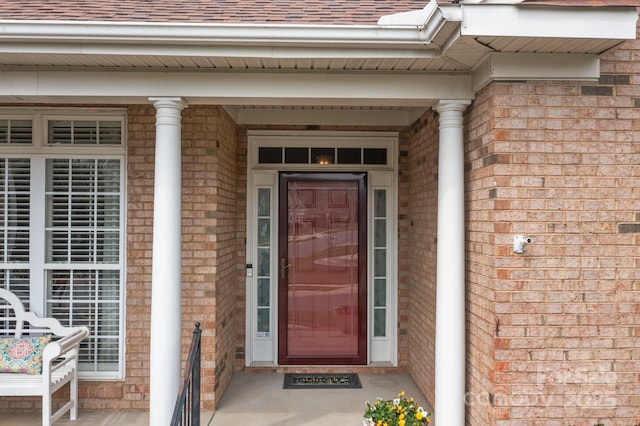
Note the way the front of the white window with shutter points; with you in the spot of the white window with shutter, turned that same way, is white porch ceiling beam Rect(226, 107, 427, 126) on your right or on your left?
on your left

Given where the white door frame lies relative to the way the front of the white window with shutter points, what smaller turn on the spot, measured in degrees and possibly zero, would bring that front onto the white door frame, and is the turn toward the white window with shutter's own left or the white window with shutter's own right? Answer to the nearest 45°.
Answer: approximately 90° to the white window with shutter's own left

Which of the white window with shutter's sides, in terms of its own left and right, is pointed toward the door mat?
left

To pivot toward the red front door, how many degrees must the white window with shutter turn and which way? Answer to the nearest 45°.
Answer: approximately 90° to its left

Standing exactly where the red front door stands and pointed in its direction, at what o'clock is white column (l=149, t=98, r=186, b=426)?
The white column is roughly at 1 o'clock from the red front door.

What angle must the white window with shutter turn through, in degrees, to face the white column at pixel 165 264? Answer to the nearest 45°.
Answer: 0° — it already faces it

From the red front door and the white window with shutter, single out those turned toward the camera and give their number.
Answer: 2

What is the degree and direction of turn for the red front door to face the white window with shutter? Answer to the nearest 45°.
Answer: approximately 45° to its right
